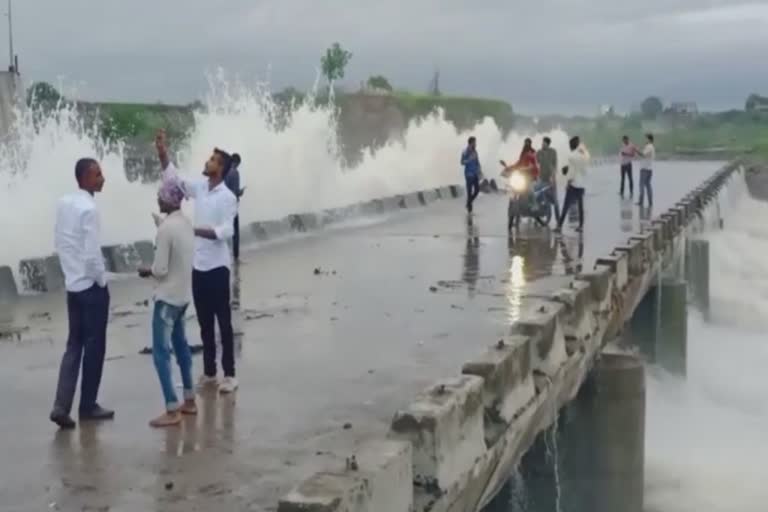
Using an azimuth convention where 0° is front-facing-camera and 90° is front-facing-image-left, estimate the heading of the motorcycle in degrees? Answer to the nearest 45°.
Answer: approximately 45°

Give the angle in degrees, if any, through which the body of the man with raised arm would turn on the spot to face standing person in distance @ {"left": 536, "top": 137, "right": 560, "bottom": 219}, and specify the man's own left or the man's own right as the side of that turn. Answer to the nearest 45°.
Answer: approximately 180°

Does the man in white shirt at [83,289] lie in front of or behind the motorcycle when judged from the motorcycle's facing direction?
in front

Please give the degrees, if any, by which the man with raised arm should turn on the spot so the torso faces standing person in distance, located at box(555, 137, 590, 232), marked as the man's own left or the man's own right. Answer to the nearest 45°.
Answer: approximately 180°

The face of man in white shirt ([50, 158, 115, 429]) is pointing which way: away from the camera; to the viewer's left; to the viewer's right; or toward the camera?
to the viewer's right

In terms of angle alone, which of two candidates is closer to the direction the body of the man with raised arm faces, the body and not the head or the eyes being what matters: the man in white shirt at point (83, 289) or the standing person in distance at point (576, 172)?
the man in white shirt

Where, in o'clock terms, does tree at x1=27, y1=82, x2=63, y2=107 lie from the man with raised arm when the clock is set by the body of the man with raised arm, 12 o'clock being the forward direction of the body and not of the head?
The tree is roughly at 4 o'clock from the man with raised arm.

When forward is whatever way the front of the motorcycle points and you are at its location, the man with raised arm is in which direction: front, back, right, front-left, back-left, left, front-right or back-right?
front-left

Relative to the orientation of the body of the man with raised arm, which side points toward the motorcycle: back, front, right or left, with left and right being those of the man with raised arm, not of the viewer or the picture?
back

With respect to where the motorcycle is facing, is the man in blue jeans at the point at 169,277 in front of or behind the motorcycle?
in front

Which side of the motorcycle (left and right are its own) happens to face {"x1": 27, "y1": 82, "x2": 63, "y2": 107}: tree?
right

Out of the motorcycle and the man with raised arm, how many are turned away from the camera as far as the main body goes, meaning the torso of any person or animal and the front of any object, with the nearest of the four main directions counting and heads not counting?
0

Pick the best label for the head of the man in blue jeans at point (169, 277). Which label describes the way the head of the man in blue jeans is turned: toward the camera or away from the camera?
away from the camera
